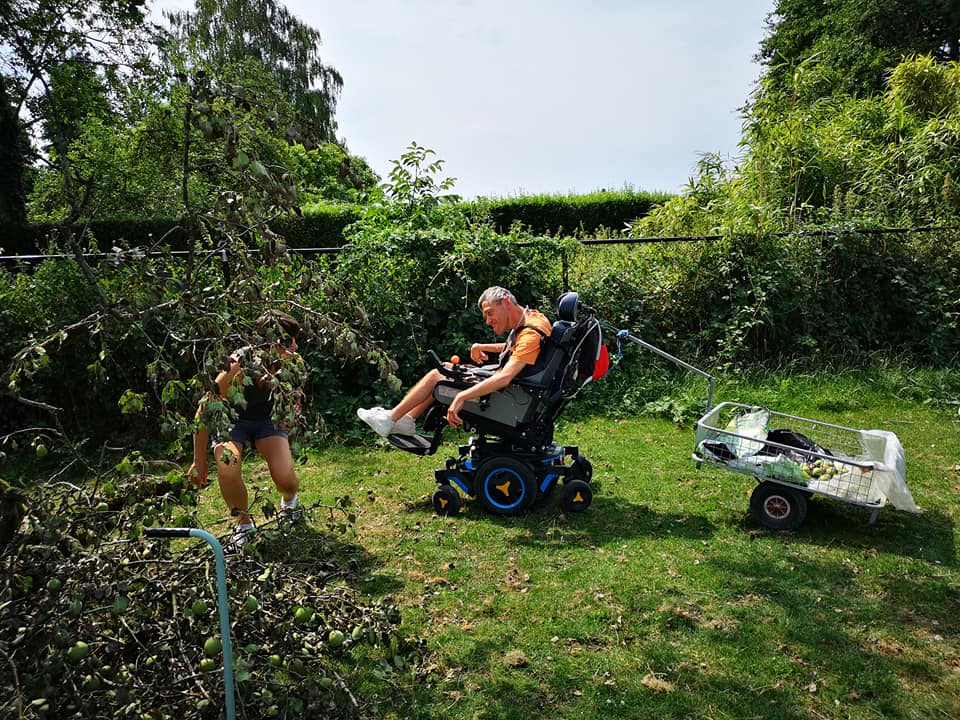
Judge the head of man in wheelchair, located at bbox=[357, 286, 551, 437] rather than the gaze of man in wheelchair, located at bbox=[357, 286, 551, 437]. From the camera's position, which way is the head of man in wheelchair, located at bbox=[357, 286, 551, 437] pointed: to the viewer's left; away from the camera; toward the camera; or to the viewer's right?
to the viewer's left

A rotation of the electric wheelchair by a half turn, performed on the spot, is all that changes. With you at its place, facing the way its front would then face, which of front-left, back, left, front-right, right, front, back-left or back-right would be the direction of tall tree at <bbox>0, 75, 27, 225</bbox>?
back-left

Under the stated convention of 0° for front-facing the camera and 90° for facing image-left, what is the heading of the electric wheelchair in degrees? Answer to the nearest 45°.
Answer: approximately 90°

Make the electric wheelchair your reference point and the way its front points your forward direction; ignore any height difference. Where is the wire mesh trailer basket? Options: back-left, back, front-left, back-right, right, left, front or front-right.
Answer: back

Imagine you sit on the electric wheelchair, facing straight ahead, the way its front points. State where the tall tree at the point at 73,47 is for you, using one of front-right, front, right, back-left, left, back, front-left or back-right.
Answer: front-right

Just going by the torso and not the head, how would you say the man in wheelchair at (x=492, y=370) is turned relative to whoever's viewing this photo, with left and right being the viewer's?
facing to the left of the viewer

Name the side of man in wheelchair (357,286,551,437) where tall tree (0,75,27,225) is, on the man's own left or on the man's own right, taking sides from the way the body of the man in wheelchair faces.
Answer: on the man's own right

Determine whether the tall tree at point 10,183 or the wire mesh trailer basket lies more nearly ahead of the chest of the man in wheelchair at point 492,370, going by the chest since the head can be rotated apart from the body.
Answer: the tall tree

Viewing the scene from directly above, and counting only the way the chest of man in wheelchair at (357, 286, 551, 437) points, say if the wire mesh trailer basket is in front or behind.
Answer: behind

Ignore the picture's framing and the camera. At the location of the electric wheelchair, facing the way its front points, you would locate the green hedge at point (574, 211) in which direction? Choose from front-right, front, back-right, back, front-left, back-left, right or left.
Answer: right

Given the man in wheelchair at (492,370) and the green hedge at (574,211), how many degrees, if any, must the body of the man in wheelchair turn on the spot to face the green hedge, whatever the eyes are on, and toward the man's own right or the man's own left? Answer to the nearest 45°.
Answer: approximately 90° to the man's own right

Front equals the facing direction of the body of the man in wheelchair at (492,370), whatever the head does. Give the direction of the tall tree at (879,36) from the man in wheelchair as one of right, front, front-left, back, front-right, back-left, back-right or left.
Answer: back-right

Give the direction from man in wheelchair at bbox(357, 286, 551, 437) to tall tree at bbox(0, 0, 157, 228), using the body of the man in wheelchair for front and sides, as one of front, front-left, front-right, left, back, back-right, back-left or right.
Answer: front-right

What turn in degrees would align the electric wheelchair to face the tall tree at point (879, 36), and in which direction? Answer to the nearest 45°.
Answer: approximately 135° to its right

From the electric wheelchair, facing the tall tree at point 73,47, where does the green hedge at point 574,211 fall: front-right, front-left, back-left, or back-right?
front-right

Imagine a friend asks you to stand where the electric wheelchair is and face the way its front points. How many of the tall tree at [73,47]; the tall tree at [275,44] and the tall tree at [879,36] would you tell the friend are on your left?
0

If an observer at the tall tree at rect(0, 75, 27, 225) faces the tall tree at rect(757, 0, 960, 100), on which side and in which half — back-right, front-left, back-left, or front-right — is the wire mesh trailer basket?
front-right

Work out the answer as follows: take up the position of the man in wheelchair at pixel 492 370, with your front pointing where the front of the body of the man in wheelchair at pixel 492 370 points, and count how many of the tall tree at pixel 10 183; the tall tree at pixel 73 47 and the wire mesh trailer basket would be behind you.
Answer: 1

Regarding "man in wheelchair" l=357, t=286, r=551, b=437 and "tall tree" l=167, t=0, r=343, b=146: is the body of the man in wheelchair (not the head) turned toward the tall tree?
no
